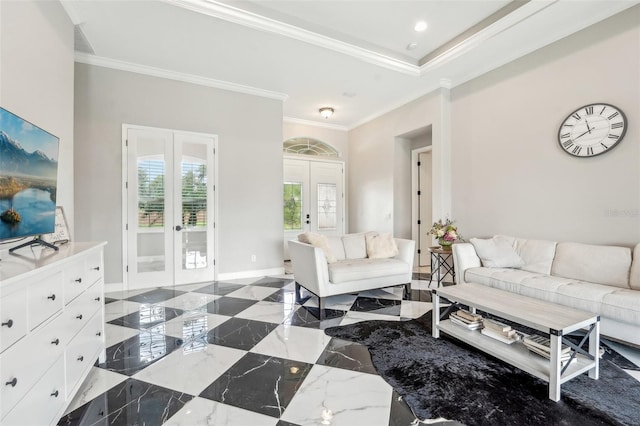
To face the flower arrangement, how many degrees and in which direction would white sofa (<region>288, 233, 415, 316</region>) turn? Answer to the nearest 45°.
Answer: approximately 90° to its left

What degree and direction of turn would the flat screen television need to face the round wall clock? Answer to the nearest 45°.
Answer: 0° — it already faces it

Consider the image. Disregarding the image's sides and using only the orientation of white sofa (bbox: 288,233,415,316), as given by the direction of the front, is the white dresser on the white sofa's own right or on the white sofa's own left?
on the white sofa's own right

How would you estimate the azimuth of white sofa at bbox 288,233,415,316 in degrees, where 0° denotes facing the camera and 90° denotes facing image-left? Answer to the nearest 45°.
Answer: approximately 315°

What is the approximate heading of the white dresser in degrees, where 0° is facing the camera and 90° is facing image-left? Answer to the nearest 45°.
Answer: approximately 315°

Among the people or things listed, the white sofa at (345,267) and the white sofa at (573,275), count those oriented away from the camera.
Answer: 0

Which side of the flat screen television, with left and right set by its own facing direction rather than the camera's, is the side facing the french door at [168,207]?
left

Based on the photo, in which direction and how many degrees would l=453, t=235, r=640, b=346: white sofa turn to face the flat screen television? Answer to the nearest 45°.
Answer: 0° — it already faces it

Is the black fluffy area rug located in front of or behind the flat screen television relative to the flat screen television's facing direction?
in front

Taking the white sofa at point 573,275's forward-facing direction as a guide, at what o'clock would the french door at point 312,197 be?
The french door is roughly at 2 o'clock from the white sofa.

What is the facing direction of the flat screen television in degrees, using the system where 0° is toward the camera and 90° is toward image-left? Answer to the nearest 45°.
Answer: approximately 315°

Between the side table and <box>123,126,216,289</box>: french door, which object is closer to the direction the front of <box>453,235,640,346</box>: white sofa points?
the french door

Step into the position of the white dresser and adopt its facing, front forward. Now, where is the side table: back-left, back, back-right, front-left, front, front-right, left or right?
front-left

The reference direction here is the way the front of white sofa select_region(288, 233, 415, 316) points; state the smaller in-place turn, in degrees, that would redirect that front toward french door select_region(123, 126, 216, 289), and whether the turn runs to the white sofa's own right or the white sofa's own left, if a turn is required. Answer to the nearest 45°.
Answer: approximately 135° to the white sofa's own right

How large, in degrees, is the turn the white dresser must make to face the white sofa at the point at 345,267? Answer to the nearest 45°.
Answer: approximately 45° to its left

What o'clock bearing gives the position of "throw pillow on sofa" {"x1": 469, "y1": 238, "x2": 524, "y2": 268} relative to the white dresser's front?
The throw pillow on sofa is roughly at 11 o'clock from the white dresser.
